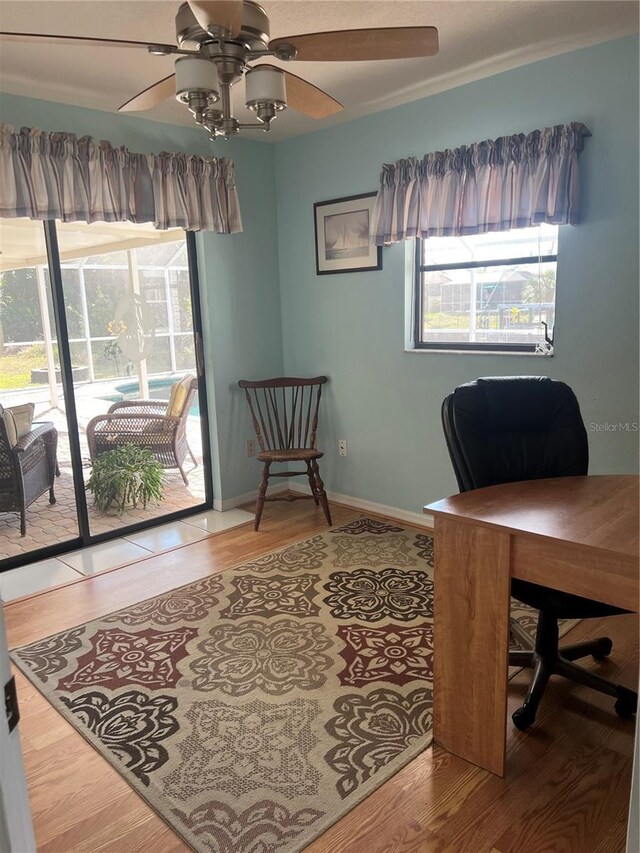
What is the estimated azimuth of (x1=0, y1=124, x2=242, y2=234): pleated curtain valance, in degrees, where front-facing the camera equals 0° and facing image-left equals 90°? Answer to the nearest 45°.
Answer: approximately 315°

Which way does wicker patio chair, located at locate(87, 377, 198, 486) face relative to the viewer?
to the viewer's left

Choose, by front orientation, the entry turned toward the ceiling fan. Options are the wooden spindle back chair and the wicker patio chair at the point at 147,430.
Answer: the wooden spindle back chair

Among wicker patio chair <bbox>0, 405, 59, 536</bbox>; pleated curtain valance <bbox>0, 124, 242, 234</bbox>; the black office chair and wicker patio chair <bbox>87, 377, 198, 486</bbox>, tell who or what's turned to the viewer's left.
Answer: wicker patio chair <bbox>87, 377, 198, 486</bbox>

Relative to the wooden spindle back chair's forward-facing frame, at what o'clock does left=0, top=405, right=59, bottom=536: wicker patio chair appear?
The wicker patio chair is roughly at 2 o'clock from the wooden spindle back chair.

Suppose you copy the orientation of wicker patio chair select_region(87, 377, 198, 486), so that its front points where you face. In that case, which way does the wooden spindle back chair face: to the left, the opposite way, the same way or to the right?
to the left

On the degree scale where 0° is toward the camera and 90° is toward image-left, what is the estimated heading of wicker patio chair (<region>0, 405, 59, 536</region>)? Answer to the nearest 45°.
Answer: approximately 225°
